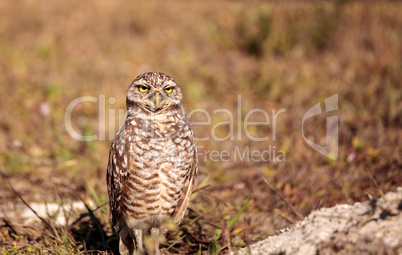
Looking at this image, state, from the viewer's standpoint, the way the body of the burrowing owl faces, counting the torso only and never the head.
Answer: toward the camera
